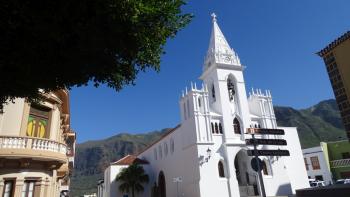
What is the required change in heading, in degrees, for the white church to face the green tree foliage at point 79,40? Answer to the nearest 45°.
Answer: approximately 45° to its right

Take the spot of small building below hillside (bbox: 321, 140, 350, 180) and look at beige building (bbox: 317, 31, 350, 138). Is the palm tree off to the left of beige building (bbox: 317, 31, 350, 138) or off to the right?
right

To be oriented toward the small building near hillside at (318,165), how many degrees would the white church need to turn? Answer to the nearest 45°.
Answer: approximately 90° to its left

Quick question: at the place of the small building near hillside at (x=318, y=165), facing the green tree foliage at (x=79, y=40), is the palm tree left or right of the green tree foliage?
right

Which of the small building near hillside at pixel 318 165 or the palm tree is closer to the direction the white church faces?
the small building near hillside

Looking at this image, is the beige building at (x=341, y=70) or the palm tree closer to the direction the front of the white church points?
the beige building

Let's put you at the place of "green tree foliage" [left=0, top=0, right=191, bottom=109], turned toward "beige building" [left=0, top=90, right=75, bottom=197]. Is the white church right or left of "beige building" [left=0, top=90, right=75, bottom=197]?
right

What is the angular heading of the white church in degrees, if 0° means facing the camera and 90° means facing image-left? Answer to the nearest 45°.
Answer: approximately 315°

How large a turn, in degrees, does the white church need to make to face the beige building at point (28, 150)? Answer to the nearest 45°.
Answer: approximately 90° to its right

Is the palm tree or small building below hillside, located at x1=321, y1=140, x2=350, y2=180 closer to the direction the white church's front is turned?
the small building below hillside

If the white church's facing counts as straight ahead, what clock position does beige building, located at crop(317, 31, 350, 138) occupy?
The beige building is roughly at 1 o'clock from the white church.
